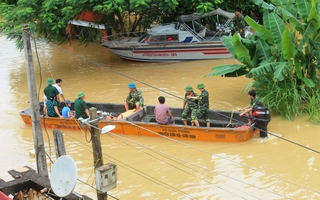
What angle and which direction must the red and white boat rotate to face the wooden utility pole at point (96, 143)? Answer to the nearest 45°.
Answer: approximately 90° to its left

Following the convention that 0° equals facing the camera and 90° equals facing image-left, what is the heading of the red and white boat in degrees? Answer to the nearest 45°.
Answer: approximately 90°

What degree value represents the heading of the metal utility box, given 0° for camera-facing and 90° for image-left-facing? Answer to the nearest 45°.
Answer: approximately 315°

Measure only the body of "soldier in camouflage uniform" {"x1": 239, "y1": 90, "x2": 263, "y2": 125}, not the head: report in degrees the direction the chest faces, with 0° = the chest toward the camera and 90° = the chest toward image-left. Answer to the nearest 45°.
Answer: approximately 90°

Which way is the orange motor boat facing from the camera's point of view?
to the viewer's left

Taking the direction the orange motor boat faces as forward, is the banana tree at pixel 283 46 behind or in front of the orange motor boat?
behind
